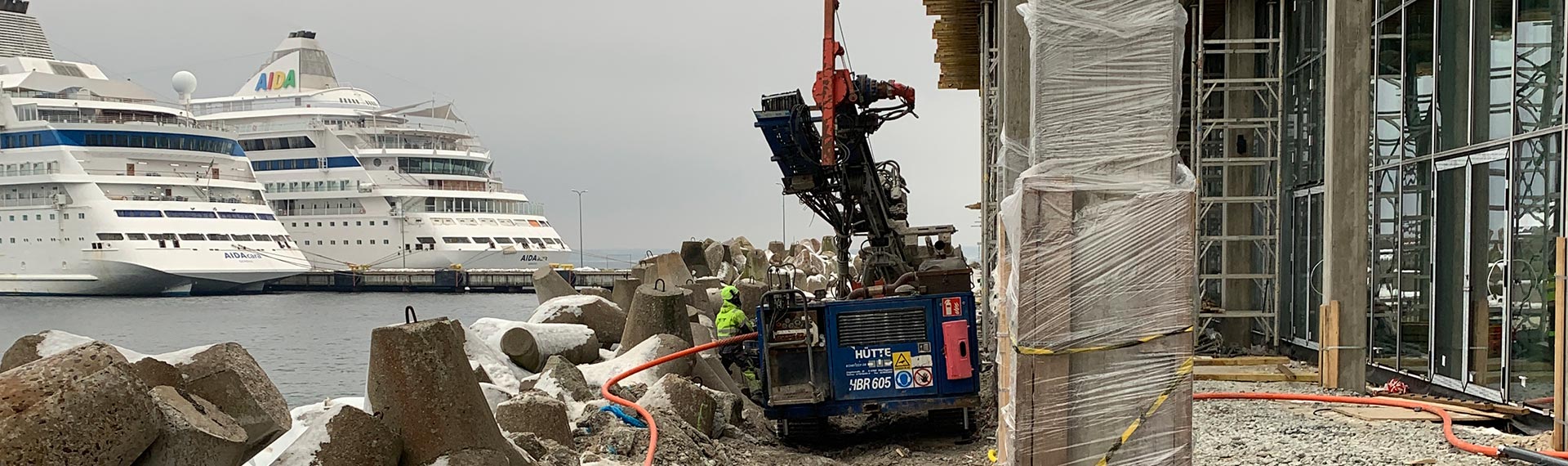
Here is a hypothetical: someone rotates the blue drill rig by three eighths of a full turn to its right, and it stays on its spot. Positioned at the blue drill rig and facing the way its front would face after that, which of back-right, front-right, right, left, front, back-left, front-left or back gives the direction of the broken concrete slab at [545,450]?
right

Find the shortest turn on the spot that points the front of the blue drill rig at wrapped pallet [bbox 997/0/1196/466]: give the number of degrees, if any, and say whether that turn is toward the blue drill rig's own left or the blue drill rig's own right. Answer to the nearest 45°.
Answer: approximately 180°

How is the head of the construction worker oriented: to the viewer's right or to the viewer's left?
to the viewer's right

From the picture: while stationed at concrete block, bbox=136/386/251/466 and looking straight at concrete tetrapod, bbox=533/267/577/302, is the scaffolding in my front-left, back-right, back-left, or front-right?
front-right

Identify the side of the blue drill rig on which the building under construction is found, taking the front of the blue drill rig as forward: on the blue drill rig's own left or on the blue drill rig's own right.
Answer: on the blue drill rig's own right

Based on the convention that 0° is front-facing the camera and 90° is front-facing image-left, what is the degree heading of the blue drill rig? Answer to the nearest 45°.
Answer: approximately 180°

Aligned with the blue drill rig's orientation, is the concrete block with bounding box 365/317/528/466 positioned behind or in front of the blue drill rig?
behind
